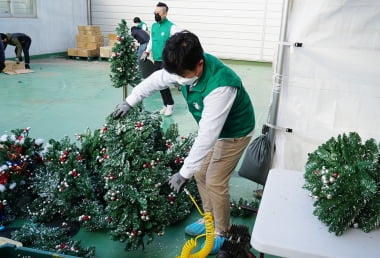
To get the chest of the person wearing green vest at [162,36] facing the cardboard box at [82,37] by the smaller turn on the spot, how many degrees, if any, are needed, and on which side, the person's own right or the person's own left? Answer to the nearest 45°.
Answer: approximately 135° to the person's own right

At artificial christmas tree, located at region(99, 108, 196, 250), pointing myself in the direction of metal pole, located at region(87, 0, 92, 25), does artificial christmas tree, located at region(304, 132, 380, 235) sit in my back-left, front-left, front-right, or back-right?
back-right

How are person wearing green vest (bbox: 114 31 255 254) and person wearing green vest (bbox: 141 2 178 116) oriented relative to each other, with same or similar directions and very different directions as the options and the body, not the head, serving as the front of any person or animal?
same or similar directions

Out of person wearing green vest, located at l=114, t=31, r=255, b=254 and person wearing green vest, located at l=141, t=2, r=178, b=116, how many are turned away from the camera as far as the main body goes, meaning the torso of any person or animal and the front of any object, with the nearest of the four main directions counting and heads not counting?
0

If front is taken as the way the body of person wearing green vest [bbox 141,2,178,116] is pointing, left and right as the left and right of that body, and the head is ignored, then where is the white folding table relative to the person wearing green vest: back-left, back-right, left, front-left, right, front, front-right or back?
front-left

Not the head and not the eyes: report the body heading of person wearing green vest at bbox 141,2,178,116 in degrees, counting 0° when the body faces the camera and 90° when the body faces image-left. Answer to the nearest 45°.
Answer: approximately 45°

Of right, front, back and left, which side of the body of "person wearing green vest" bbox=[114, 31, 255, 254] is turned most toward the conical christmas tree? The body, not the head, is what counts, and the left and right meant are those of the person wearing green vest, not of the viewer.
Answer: right

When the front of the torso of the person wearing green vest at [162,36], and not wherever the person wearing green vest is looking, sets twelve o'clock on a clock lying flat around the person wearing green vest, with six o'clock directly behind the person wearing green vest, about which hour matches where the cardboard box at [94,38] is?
The cardboard box is roughly at 4 o'clock from the person wearing green vest.

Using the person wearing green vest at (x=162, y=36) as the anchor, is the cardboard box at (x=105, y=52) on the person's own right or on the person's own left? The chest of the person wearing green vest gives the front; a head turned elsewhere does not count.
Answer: on the person's own right

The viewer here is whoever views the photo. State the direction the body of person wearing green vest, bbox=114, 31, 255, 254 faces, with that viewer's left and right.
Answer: facing the viewer and to the left of the viewer

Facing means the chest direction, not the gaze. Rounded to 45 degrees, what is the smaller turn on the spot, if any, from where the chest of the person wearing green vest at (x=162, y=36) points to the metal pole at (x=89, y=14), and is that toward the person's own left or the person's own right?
approximately 135° to the person's own right

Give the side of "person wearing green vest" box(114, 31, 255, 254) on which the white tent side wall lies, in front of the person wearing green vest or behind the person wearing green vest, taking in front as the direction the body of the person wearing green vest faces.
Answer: behind

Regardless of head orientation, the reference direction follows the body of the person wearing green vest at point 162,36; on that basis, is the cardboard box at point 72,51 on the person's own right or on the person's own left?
on the person's own right
